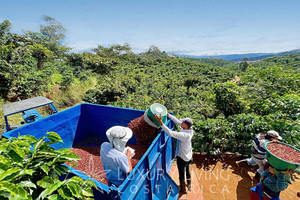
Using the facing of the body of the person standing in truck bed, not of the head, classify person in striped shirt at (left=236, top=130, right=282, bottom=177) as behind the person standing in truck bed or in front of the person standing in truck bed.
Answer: in front

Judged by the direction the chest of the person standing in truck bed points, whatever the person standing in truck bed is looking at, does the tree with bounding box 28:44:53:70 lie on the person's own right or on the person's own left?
on the person's own left

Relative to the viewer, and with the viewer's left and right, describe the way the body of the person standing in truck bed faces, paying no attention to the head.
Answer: facing away from the viewer and to the right of the viewer
